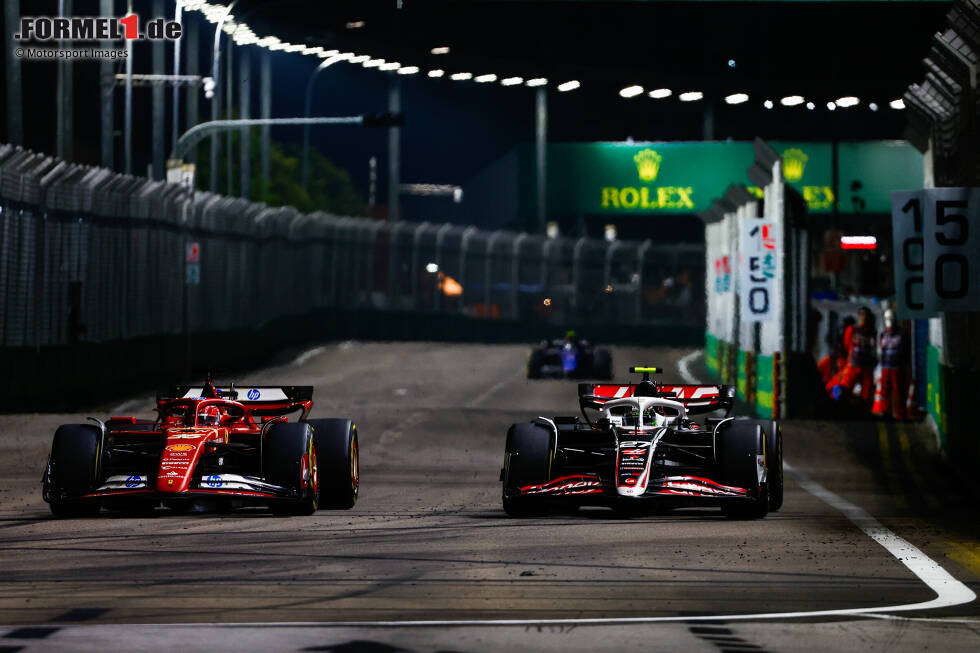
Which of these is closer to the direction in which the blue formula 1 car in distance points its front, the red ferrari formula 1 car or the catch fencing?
the red ferrari formula 1 car

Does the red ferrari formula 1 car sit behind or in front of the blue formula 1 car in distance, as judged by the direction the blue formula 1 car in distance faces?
in front

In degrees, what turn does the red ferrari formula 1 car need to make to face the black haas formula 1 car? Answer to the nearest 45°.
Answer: approximately 90° to its left

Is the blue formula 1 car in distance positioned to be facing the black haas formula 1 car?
yes

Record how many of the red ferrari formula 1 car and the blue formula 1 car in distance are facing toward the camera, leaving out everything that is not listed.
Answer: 2

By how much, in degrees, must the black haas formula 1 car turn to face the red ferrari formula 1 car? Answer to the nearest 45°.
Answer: approximately 90° to its right

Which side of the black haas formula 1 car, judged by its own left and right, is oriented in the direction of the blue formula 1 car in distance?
back

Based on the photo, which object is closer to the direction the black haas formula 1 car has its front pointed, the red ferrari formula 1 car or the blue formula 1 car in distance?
the red ferrari formula 1 car
